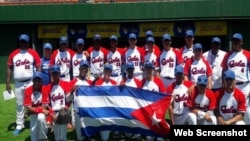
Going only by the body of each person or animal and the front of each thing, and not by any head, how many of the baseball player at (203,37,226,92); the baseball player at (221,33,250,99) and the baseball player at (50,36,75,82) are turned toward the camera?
3

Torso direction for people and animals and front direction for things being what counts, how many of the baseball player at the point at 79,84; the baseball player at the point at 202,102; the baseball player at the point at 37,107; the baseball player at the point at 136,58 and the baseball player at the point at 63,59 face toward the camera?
5

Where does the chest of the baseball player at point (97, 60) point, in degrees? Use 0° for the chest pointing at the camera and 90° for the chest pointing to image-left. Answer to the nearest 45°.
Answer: approximately 0°

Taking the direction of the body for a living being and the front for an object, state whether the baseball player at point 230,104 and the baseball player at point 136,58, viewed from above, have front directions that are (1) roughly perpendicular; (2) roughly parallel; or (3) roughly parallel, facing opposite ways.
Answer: roughly parallel

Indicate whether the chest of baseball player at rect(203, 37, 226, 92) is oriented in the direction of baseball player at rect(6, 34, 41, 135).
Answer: no

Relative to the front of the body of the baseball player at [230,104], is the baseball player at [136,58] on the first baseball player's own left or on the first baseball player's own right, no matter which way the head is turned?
on the first baseball player's own right

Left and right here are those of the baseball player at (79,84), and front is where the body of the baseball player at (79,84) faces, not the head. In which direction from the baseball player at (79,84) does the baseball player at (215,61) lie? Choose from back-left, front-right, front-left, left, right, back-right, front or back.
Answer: left

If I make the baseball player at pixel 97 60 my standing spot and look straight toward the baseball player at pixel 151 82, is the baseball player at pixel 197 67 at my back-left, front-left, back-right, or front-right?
front-left

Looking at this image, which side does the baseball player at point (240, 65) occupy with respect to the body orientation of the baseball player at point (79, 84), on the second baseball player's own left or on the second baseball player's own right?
on the second baseball player's own left

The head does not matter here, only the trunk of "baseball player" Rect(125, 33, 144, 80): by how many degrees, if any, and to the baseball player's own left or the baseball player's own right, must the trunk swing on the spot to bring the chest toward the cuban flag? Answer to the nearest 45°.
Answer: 0° — they already face it

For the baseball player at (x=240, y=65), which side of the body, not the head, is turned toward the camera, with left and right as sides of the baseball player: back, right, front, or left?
front

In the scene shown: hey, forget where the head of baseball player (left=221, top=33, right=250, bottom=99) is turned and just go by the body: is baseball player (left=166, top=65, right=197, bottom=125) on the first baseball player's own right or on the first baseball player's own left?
on the first baseball player's own right

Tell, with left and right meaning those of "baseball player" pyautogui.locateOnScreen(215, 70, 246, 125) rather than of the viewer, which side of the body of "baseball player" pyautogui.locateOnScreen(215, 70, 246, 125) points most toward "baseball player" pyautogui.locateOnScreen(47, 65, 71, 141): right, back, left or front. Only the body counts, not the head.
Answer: right

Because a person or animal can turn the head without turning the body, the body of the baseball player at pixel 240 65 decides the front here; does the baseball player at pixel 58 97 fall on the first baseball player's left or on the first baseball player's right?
on the first baseball player's right

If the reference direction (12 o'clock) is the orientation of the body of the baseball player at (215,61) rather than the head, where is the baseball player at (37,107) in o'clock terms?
the baseball player at (37,107) is roughly at 2 o'clock from the baseball player at (215,61).

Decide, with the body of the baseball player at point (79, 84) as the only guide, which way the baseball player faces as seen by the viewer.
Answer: toward the camera

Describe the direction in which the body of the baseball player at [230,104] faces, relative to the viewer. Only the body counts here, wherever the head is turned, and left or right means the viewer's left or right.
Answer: facing the viewer

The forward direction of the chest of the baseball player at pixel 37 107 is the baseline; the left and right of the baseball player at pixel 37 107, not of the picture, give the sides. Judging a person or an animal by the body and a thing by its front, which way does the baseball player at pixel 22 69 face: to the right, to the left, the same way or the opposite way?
the same way

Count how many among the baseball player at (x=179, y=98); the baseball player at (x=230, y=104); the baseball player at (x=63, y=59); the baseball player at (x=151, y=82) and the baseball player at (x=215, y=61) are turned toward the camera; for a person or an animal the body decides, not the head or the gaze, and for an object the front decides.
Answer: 5

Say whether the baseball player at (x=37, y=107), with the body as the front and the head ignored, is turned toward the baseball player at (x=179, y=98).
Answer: no

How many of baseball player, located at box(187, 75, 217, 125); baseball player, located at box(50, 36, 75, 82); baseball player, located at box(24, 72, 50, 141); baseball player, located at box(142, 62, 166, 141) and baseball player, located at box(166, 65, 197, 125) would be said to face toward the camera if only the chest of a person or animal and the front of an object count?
5

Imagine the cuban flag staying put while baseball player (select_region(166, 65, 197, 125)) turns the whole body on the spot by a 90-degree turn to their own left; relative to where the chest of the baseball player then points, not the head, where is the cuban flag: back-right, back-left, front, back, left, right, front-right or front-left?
back
